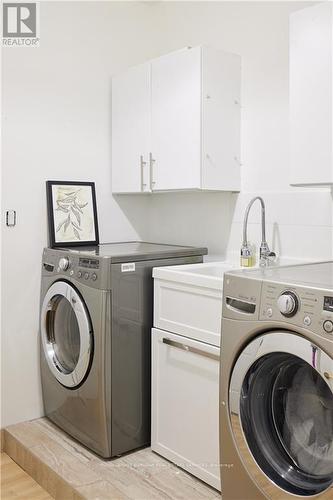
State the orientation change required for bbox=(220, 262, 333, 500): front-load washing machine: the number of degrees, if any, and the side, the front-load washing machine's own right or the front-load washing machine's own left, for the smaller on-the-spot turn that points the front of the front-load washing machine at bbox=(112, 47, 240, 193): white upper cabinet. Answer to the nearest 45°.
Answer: approximately 90° to the front-load washing machine's own right

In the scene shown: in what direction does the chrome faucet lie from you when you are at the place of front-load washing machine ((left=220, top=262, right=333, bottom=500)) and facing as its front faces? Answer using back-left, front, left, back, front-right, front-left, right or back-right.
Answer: back-right

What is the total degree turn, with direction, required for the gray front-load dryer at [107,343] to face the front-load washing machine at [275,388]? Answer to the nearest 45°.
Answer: approximately 90° to its left

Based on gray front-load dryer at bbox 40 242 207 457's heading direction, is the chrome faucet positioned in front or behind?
behind

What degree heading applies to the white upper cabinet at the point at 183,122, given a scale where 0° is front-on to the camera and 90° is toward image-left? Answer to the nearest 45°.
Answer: approximately 45°

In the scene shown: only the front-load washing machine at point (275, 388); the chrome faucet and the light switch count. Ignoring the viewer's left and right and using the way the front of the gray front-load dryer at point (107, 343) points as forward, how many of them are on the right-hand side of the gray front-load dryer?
1

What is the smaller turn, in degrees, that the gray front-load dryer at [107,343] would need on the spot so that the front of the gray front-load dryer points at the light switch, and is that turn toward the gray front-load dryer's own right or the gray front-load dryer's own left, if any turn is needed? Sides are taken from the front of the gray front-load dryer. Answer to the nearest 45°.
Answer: approximately 90° to the gray front-load dryer's own right

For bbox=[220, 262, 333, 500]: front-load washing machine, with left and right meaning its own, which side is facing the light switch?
right
